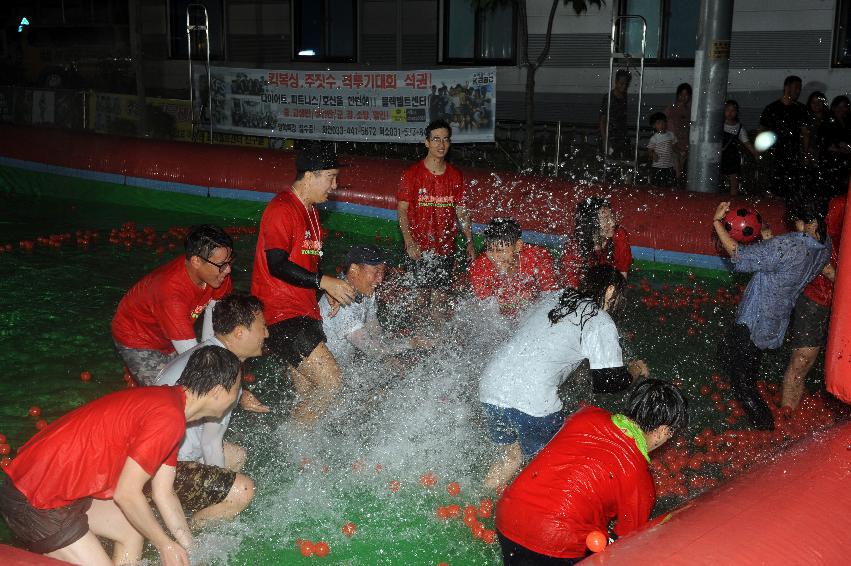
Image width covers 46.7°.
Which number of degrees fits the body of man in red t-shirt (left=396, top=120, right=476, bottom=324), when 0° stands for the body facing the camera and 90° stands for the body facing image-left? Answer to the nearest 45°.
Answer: approximately 0°

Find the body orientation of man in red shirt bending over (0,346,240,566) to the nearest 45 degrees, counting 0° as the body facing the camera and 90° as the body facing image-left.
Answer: approximately 270°

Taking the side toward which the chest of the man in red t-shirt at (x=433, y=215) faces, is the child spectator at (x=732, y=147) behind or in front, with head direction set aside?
behind

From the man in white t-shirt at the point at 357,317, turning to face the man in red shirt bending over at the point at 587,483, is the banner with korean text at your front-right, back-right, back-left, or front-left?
back-left

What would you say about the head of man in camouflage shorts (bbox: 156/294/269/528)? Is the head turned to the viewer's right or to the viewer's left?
to the viewer's right

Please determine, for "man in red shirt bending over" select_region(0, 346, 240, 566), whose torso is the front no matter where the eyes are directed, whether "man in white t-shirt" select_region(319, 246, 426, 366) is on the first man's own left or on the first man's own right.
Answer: on the first man's own left

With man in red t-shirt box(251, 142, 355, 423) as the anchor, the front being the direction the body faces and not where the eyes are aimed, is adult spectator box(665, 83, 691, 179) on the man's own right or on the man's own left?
on the man's own left

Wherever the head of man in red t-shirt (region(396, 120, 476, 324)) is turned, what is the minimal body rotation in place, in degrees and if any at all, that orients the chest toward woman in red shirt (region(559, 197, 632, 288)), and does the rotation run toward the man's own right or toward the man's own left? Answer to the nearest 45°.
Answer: approximately 45° to the man's own left

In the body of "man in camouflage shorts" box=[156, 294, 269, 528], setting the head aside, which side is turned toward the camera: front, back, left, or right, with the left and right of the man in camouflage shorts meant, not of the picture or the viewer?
right
